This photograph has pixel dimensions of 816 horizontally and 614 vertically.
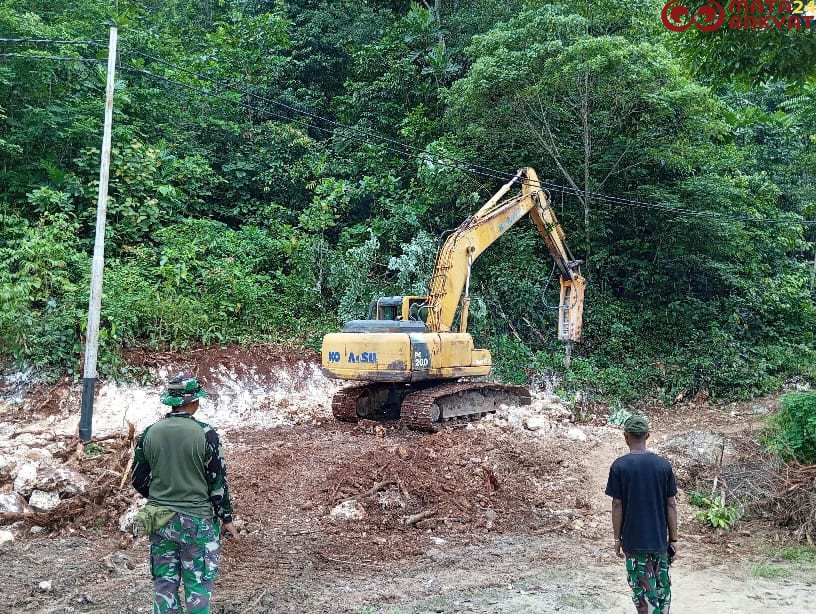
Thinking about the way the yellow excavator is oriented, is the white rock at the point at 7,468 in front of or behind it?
behind

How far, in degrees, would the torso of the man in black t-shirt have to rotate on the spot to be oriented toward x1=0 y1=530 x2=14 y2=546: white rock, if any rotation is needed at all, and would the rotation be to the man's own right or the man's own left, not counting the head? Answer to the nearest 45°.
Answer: approximately 90° to the man's own left

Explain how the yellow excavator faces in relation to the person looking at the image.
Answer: facing away from the viewer and to the right of the viewer

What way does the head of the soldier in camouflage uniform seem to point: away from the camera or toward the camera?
away from the camera

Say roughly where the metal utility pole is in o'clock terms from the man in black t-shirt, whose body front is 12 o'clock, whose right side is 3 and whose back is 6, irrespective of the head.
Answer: The metal utility pole is roughly at 10 o'clock from the man in black t-shirt.

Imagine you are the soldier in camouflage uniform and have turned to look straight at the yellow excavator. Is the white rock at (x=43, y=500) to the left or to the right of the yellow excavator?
left

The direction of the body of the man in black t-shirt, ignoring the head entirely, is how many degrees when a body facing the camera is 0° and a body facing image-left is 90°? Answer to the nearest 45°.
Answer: approximately 180°

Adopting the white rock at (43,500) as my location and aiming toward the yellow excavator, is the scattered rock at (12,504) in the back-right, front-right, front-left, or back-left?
back-left

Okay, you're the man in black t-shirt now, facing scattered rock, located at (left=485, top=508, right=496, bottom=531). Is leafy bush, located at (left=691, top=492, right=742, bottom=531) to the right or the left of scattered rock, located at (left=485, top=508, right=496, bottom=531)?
right

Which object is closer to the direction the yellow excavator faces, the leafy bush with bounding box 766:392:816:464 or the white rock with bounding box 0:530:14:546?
the leafy bush

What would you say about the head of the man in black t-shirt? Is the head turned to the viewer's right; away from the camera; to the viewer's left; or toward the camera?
away from the camera

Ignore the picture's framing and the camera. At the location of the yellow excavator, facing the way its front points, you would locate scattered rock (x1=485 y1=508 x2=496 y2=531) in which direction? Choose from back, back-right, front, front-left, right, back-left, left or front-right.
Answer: back-right

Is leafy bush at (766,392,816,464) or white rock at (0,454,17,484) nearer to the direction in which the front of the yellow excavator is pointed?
the leafy bush
